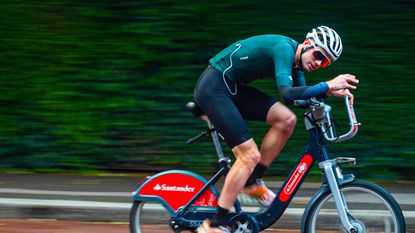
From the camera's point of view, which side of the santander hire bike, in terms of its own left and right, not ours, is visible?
right

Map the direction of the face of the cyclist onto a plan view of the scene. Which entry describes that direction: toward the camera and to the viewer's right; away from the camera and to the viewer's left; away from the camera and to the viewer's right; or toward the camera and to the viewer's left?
toward the camera and to the viewer's right
